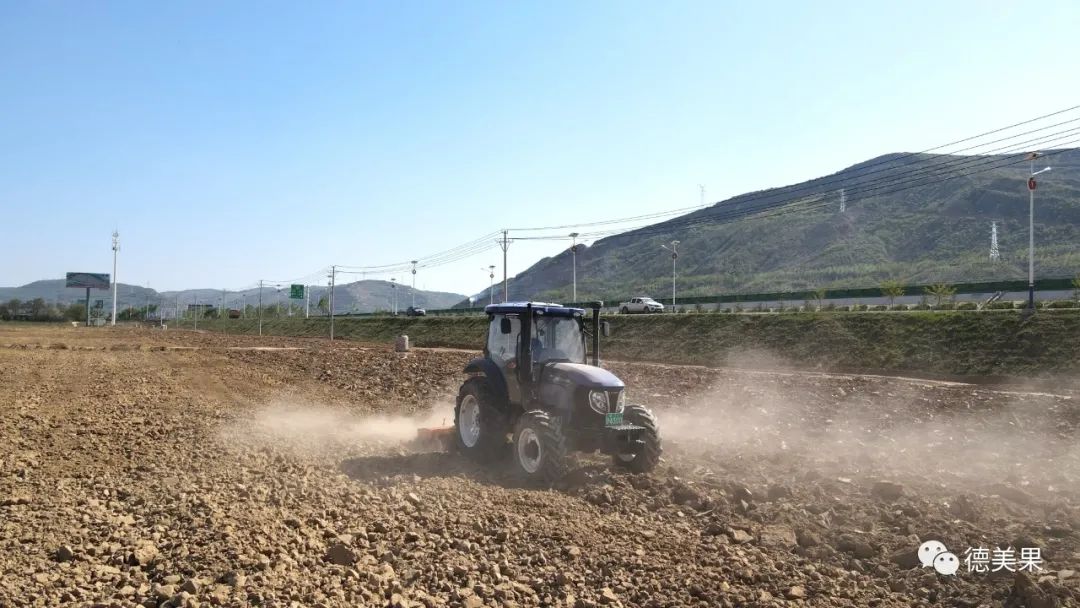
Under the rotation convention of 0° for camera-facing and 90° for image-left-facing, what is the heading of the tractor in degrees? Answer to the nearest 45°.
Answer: approximately 315°
